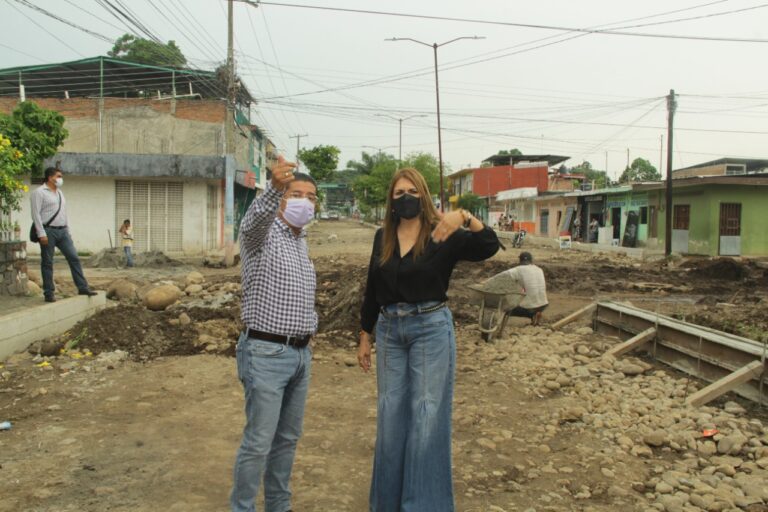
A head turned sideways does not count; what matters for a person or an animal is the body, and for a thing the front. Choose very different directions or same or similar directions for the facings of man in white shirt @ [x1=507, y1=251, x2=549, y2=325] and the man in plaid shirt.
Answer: very different directions

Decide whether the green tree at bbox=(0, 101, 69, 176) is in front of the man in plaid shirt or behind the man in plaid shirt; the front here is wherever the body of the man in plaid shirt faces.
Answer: behind

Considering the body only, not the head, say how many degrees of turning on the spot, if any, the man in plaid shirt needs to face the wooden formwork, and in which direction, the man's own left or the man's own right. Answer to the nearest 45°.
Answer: approximately 90° to the man's own left

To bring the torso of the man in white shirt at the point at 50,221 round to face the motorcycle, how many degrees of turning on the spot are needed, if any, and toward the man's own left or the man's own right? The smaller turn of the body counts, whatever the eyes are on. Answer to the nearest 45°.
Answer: approximately 90° to the man's own left

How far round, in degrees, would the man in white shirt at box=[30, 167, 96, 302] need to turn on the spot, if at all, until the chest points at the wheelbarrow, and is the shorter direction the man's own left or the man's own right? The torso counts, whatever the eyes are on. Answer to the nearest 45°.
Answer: approximately 45° to the man's own left

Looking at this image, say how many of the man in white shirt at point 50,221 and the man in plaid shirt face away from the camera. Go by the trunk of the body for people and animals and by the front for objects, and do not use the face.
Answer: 0

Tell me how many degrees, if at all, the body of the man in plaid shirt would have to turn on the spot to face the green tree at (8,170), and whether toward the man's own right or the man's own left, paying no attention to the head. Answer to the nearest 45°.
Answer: approximately 180°

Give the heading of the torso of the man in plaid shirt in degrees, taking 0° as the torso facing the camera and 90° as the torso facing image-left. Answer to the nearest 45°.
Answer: approximately 315°

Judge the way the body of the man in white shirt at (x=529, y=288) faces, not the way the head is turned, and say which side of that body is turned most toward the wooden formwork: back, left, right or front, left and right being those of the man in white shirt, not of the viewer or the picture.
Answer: back

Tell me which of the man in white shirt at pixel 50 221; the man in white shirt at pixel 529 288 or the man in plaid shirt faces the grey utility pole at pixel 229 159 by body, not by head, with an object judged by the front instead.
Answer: the man in white shirt at pixel 529 288

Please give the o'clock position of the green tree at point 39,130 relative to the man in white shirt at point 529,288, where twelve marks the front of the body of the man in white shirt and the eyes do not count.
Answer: The green tree is roughly at 11 o'clock from the man in white shirt.

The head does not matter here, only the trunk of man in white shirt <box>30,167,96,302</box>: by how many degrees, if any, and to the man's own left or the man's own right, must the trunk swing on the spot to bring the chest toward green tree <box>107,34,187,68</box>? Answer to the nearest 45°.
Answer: approximately 135° to the man's own left
